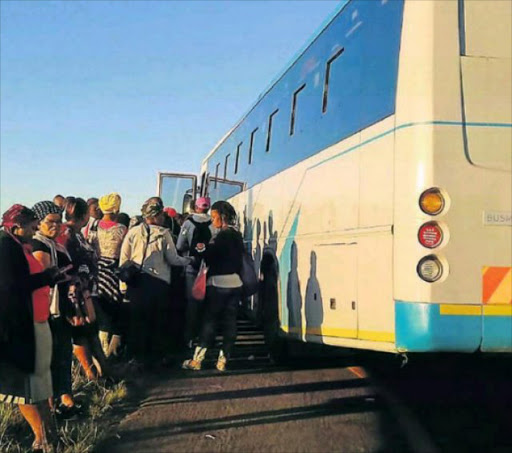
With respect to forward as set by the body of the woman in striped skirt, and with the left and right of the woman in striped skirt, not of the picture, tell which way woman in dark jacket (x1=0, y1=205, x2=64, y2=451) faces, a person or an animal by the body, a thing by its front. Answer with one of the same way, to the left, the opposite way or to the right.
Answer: to the right

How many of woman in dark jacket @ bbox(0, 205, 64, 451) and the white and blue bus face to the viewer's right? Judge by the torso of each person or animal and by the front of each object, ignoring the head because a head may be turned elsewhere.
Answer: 1

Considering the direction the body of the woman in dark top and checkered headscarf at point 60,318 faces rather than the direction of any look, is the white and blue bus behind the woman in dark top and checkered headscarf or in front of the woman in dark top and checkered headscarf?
in front

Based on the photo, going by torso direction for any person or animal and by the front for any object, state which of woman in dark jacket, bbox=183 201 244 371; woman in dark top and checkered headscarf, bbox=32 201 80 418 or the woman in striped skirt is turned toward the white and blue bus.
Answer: woman in dark top and checkered headscarf, bbox=32 201 80 418

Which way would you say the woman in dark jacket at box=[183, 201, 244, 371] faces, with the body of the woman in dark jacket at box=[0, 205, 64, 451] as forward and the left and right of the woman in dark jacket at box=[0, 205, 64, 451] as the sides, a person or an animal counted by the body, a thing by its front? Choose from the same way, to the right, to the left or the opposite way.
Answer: the opposite way

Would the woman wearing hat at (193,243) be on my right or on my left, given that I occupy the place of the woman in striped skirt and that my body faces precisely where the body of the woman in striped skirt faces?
on my right

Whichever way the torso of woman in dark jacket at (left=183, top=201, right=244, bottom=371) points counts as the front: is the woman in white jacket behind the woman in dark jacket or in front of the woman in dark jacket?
in front

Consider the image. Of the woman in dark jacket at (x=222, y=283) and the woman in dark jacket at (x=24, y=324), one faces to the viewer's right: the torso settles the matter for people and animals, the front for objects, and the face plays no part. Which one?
the woman in dark jacket at (x=24, y=324)

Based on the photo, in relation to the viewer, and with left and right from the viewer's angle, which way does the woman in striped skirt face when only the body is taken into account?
facing away from the viewer

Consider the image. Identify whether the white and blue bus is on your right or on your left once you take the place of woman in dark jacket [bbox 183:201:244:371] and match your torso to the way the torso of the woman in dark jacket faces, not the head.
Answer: on your right

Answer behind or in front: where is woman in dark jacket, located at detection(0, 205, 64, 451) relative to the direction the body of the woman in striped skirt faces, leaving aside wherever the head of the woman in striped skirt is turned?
behind

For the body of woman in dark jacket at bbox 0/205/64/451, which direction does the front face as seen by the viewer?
to the viewer's right
